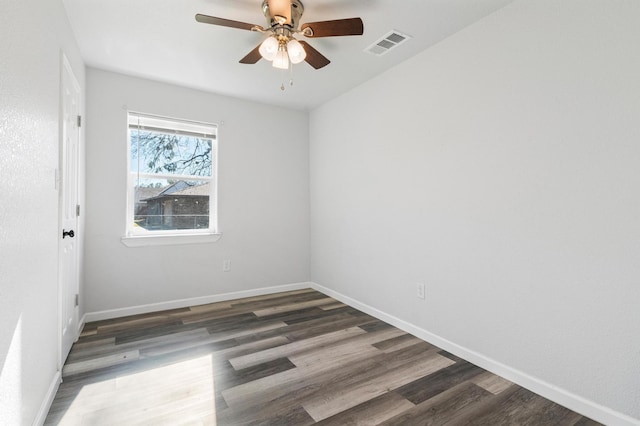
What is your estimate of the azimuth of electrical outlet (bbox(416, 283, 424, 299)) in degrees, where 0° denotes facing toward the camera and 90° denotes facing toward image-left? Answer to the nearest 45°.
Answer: approximately 45°

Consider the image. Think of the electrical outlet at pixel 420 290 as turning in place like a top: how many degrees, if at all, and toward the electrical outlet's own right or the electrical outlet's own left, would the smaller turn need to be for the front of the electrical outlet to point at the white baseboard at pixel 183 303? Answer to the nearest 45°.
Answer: approximately 45° to the electrical outlet's own right

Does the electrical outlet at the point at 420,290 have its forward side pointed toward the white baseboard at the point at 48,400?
yes

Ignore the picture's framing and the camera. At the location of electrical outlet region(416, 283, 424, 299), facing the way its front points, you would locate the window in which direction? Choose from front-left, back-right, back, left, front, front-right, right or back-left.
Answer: front-right
